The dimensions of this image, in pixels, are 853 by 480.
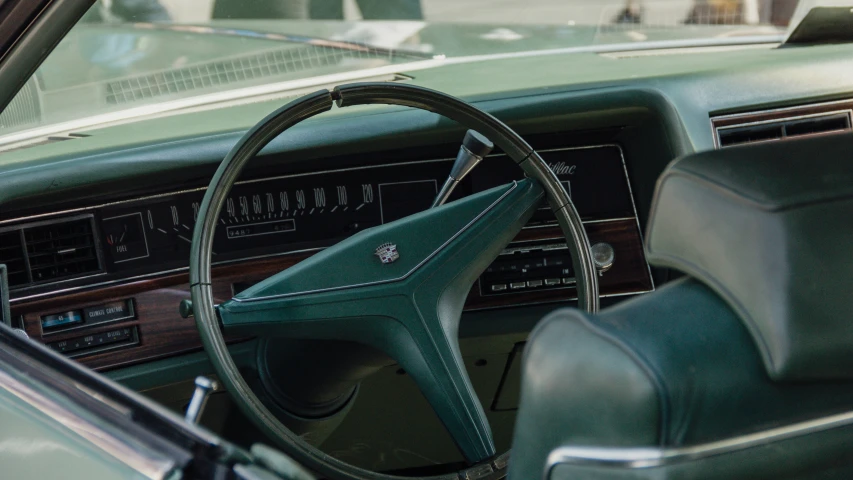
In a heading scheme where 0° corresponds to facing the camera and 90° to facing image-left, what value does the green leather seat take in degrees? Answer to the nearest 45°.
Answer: approximately 135°
